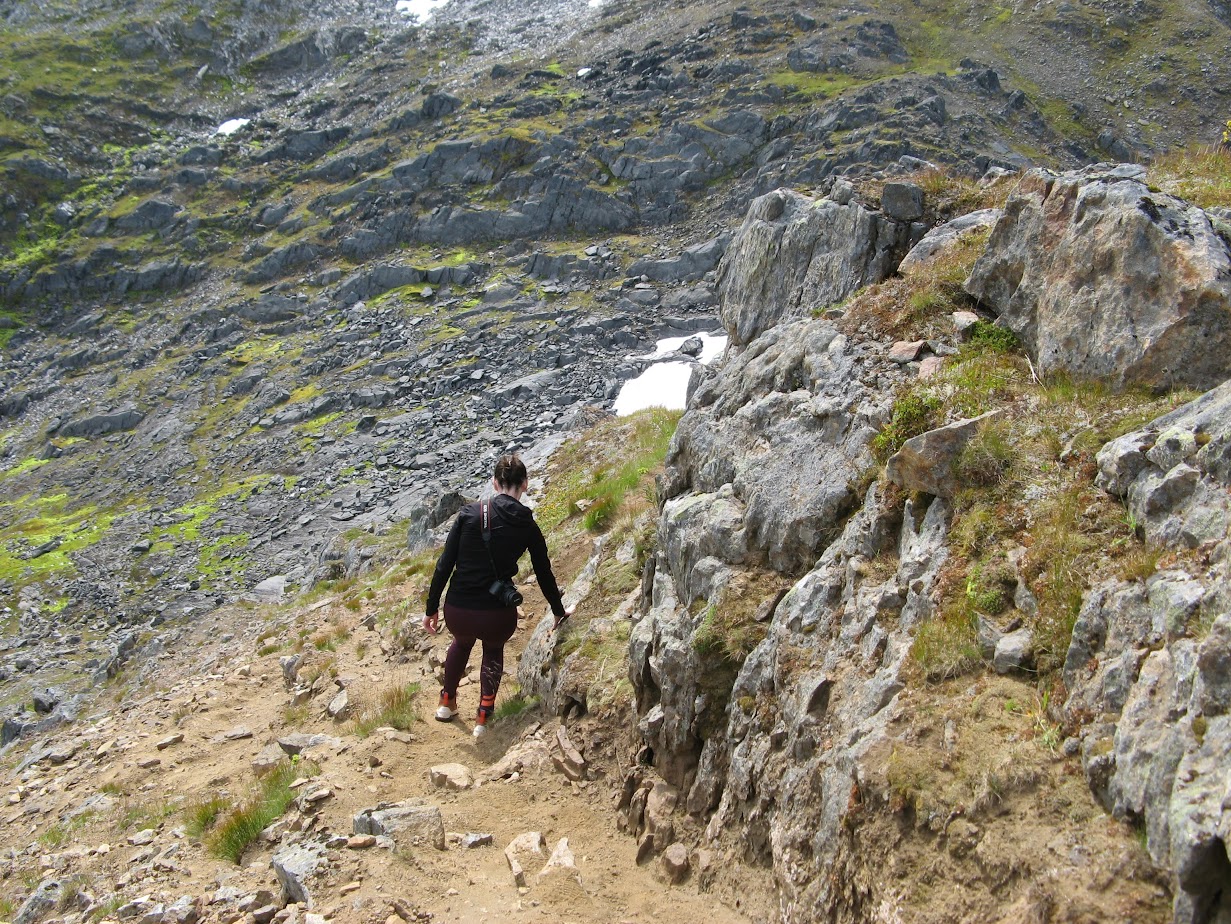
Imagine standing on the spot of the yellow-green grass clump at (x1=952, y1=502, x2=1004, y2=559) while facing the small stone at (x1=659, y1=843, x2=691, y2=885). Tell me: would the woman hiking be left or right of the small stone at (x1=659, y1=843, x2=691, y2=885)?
right

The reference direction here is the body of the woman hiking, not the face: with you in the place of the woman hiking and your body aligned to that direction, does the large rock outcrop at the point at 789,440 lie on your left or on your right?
on your right

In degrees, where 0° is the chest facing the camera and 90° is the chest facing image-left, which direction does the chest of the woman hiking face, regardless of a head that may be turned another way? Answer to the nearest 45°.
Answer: approximately 180°

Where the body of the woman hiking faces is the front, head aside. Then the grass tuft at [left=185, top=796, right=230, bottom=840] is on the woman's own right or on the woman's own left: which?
on the woman's own left

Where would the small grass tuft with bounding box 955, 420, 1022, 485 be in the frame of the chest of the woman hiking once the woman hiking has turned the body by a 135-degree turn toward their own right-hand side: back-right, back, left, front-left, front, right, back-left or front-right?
front

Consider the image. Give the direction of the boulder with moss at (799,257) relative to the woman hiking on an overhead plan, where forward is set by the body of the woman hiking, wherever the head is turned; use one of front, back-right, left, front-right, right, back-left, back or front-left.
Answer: front-right

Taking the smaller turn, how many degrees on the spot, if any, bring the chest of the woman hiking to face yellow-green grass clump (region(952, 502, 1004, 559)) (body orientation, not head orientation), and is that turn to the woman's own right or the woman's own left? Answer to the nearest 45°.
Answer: approximately 135° to the woman's own right

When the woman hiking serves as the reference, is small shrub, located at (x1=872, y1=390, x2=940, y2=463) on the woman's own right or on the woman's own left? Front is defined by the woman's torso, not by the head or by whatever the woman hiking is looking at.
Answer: on the woman's own right

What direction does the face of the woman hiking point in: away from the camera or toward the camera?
away from the camera

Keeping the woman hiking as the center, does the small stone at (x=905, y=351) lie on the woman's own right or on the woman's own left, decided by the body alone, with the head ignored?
on the woman's own right

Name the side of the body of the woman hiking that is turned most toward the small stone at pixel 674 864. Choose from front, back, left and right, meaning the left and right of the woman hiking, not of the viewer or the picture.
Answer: back
